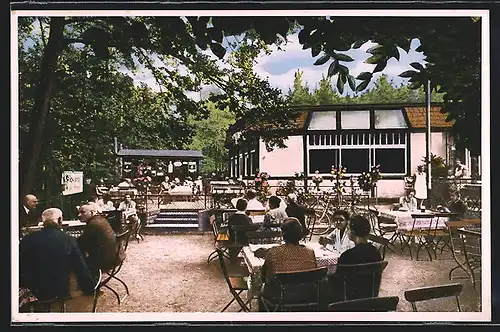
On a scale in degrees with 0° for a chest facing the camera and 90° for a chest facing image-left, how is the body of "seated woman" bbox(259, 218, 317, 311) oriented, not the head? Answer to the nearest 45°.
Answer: approximately 180°

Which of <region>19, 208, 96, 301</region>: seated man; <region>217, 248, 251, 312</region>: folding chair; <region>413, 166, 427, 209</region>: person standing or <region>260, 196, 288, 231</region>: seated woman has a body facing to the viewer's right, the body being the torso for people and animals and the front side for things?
the folding chair

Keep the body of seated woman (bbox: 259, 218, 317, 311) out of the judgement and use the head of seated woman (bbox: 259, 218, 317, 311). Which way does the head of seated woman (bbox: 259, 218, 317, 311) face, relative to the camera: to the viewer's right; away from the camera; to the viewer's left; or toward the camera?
away from the camera

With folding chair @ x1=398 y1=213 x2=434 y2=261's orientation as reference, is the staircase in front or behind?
in front

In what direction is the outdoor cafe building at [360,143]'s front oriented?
toward the camera

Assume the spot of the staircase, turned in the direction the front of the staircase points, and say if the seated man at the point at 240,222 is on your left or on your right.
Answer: on your left

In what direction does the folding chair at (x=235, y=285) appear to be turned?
to the viewer's right

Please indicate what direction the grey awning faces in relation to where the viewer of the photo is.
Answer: facing the viewer

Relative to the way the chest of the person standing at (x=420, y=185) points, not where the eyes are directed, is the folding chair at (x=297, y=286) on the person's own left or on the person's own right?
on the person's own right

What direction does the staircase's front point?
toward the camera

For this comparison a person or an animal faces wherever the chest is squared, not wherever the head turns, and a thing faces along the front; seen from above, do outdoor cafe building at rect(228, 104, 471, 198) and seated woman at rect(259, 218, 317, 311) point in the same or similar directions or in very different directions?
very different directions

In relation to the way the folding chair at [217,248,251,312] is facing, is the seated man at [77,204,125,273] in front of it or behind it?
behind
